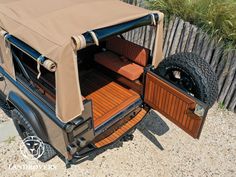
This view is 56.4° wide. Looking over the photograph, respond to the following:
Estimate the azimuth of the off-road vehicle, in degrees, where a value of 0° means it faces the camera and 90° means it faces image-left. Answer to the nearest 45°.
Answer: approximately 135°

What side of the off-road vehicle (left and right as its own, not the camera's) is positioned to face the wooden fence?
right
